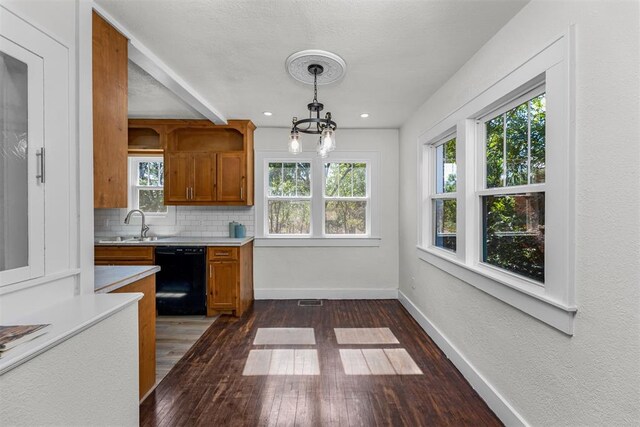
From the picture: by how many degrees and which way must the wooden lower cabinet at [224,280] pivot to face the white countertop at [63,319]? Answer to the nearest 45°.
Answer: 0° — it already faces it

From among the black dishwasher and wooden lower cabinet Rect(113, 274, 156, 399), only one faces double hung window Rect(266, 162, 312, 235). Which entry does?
the wooden lower cabinet

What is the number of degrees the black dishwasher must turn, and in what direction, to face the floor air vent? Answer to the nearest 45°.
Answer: approximately 90° to its left

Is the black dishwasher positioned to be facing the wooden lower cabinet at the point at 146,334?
yes

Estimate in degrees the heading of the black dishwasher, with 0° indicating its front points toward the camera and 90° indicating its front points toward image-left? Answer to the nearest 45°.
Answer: approximately 0°

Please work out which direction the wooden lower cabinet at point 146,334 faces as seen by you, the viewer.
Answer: facing away from the viewer and to the right of the viewer

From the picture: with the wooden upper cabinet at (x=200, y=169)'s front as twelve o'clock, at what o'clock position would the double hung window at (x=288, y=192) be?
The double hung window is roughly at 9 o'clock from the wooden upper cabinet.

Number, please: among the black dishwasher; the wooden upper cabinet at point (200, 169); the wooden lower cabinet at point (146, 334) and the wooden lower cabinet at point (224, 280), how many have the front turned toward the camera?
3
